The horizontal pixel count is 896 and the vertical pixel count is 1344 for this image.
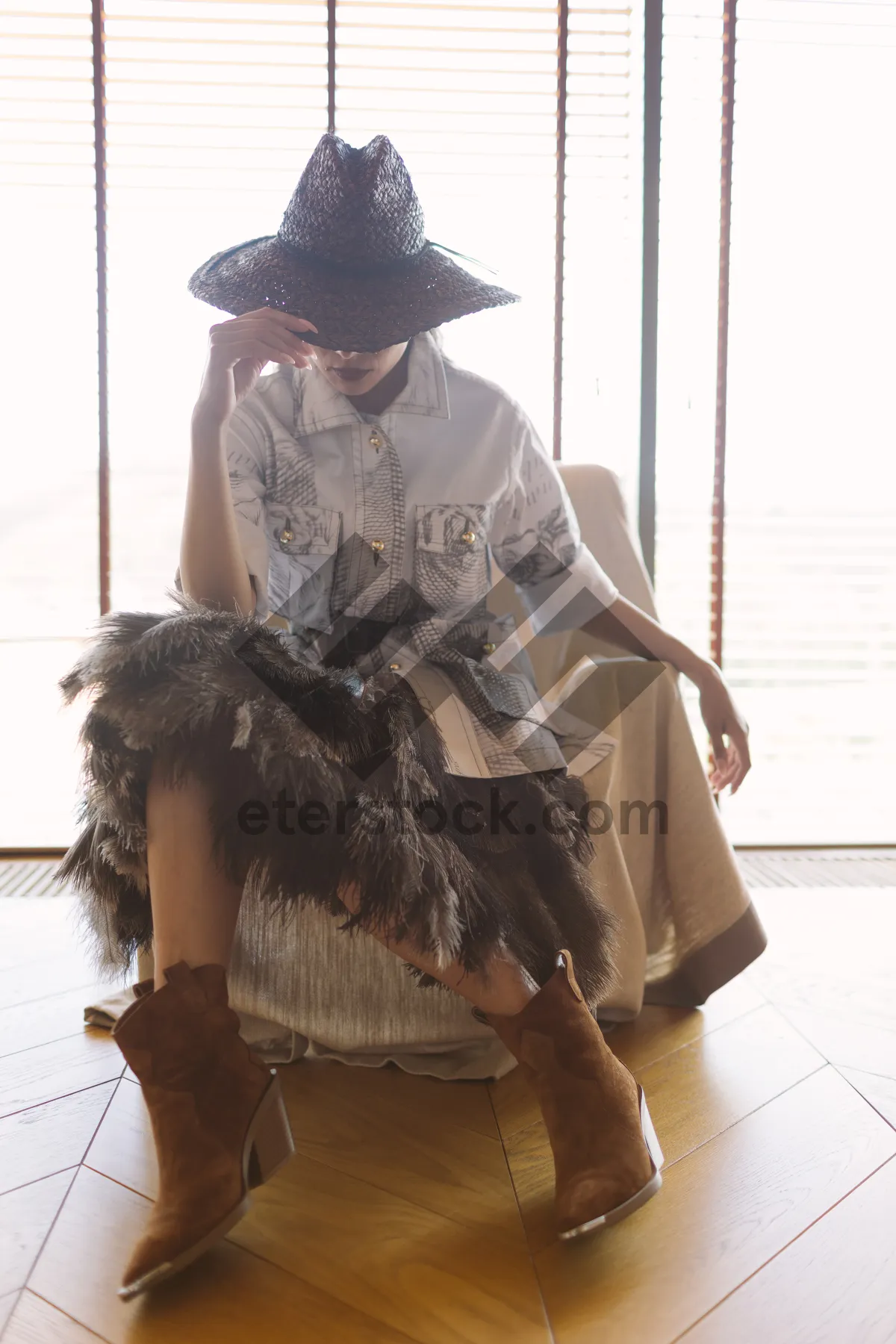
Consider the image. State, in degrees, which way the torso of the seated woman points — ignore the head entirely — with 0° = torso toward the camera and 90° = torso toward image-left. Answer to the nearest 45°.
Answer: approximately 0°

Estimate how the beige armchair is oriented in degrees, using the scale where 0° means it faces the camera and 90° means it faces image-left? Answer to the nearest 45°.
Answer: approximately 45°

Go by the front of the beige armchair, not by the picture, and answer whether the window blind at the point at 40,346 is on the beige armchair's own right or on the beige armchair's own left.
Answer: on the beige armchair's own right

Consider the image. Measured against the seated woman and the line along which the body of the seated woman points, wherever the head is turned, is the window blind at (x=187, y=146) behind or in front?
behind

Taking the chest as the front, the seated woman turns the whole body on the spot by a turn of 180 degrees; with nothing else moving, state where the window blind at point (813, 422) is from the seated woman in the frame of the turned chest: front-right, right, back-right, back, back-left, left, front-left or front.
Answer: front-right
